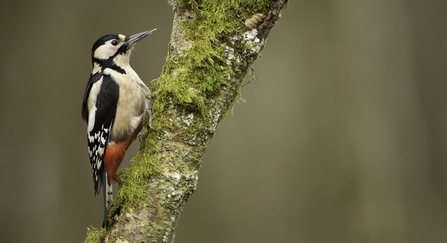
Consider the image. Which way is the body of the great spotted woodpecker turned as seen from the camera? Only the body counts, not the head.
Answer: to the viewer's right
